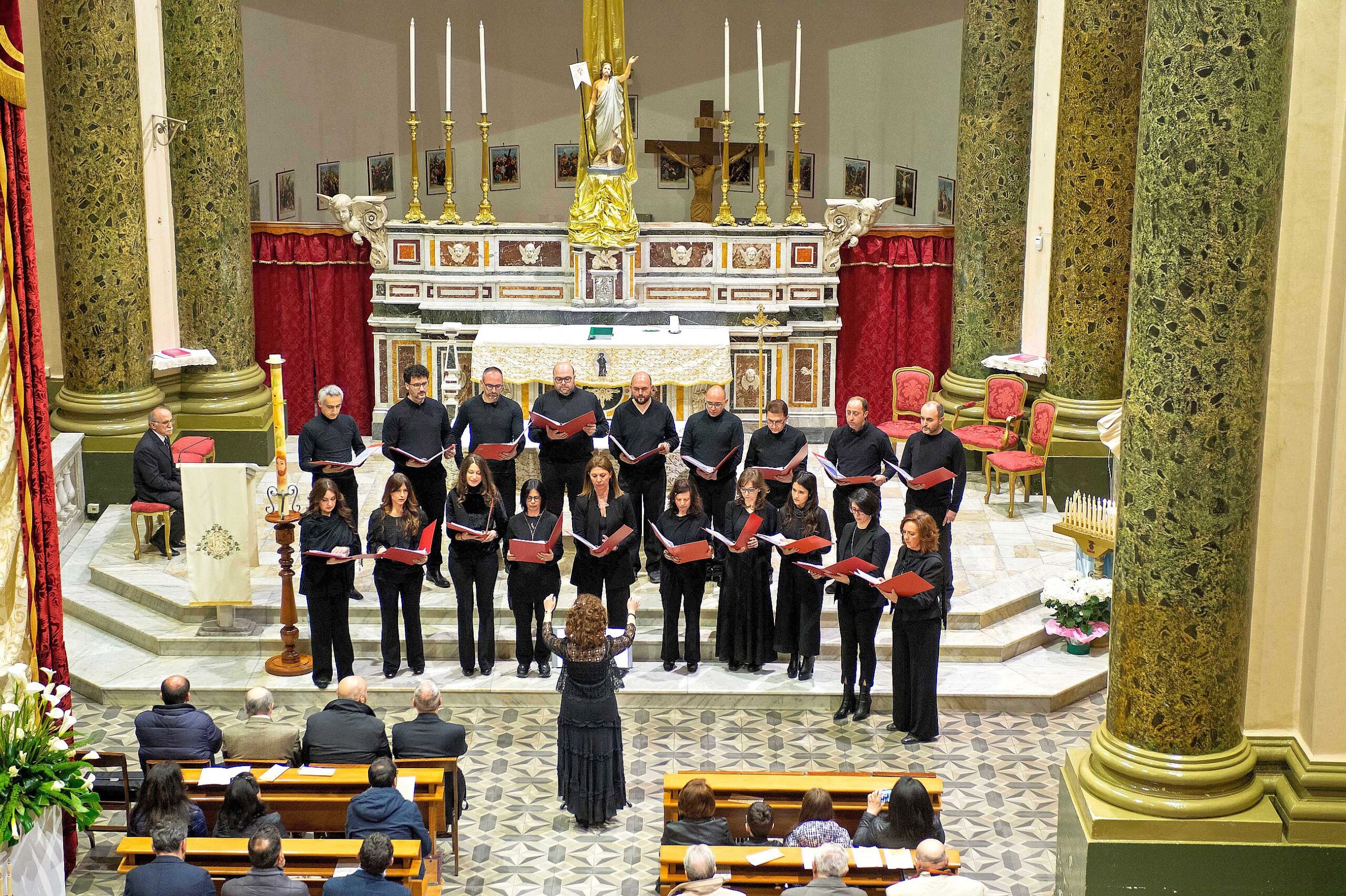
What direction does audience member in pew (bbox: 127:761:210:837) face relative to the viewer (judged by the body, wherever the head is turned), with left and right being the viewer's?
facing away from the viewer

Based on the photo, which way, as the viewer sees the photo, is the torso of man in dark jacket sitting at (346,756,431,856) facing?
away from the camera

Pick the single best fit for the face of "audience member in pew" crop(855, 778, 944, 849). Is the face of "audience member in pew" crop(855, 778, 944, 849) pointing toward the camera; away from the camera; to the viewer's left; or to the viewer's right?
away from the camera

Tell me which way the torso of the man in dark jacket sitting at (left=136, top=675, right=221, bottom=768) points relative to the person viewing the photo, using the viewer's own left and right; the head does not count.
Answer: facing away from the viewer

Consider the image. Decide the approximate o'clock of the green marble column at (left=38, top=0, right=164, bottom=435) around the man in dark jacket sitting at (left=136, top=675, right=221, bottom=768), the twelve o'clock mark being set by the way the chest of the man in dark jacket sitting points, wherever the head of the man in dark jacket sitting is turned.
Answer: The green marble column is roughly at 12 o'clock from the man in dark jacket sitting.

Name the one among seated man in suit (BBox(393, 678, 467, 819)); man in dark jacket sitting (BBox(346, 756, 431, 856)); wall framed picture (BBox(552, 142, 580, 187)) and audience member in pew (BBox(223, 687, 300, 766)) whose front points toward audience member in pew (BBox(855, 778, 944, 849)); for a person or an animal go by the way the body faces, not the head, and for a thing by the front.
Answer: the wall framed picture

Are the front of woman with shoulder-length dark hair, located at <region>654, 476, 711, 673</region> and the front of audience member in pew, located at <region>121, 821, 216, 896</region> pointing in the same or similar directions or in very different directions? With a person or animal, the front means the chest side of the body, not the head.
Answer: very different directions

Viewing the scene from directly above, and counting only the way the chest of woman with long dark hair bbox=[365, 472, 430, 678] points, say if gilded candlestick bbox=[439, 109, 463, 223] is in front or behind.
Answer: behind

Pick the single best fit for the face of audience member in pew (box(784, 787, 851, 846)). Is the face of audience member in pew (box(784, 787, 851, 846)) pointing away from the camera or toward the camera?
away from the camera

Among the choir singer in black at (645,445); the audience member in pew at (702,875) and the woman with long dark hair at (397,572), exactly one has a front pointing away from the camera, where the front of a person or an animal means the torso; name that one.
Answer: the audience member in pew

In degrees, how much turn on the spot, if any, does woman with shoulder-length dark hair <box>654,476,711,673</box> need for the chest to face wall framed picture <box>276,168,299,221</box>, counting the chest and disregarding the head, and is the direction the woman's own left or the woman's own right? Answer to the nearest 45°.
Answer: approximately 135° to the woman's own right

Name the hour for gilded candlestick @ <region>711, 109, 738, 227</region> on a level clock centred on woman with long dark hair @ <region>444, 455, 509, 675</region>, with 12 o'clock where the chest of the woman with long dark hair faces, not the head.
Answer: The gilded candlestick is roughly at 7 o'clock from the woman with long dark hair.
